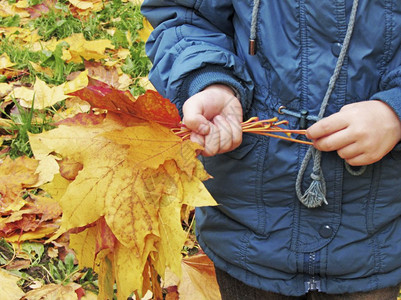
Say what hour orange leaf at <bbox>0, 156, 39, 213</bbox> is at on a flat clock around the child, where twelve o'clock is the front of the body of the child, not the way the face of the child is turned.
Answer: The orange leaf is roughly at 4 o'clock from the child.

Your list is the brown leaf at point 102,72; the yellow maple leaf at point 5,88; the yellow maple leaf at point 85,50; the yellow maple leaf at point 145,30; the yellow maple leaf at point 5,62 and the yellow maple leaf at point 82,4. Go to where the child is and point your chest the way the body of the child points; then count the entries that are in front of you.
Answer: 0

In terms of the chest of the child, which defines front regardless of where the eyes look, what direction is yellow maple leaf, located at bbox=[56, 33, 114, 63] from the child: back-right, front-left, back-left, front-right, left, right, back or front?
back-right

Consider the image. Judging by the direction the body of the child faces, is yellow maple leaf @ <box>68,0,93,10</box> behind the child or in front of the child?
behind

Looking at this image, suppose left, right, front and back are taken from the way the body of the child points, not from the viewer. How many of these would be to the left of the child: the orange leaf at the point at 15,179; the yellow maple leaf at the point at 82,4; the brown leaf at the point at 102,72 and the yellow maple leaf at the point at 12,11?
0

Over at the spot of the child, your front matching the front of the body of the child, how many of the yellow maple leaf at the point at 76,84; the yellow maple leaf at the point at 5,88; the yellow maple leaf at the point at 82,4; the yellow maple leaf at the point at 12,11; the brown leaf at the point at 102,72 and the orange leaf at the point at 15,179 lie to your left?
0

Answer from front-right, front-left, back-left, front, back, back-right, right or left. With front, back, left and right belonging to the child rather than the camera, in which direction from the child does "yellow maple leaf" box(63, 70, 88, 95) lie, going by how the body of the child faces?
back-right

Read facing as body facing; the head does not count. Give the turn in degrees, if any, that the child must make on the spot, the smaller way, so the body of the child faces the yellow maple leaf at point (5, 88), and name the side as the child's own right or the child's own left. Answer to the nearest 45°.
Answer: approximately 135° to the child's own right

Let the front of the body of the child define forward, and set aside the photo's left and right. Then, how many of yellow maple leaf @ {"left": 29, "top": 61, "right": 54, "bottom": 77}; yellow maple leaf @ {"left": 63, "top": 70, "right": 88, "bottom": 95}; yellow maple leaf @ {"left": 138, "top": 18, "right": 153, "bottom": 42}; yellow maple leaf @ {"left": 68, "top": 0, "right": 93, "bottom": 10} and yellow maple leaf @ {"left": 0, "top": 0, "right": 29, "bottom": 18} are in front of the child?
0

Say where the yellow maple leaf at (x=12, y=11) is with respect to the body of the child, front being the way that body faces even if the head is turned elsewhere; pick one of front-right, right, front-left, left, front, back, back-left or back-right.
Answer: back-right

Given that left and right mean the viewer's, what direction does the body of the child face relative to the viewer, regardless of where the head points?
facing the viewer

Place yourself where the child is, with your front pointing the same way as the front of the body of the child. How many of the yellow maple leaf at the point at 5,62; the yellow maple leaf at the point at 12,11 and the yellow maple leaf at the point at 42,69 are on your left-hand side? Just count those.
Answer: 0
